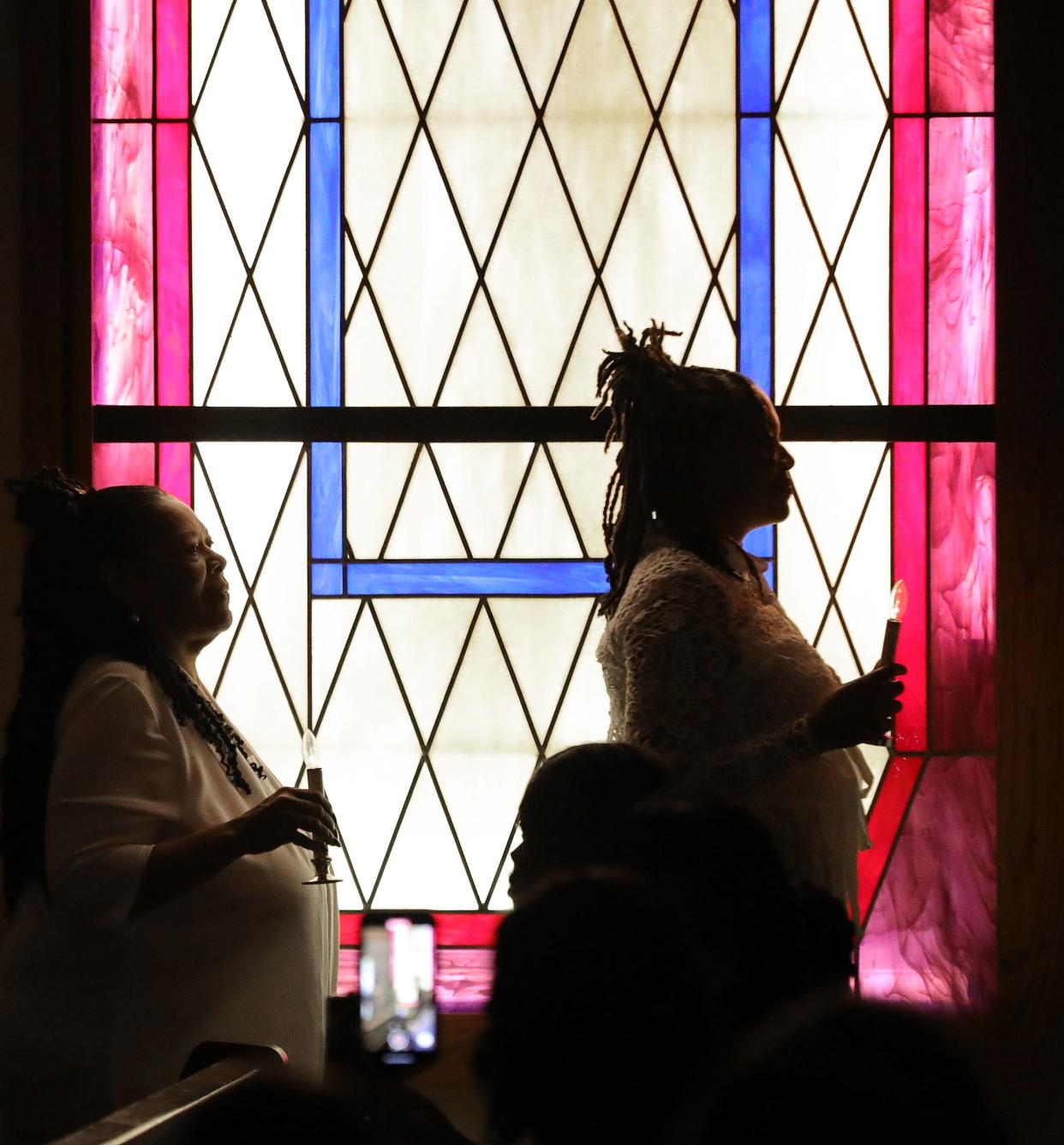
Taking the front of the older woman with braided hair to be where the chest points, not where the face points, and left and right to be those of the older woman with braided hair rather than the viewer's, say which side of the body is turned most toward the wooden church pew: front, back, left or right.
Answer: right

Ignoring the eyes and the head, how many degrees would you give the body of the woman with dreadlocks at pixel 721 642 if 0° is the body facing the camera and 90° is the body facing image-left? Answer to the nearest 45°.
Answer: approximately 270°

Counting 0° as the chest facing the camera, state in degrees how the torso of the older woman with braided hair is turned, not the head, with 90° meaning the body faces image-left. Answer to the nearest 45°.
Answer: approximately 270°

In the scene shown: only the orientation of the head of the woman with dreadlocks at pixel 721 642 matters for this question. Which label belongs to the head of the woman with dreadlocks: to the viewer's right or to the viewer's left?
to the viewer's right

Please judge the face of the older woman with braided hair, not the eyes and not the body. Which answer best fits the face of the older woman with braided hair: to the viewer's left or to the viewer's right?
to the viewer's right

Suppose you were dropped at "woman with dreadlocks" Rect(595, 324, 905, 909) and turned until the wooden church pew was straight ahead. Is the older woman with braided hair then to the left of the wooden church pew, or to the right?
right

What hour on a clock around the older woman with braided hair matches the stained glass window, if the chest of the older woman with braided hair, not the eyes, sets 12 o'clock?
The stained glass window is roughly at 10 o'clock from the older woman with braided hair.

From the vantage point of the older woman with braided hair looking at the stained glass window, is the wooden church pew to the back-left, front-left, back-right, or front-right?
back-right

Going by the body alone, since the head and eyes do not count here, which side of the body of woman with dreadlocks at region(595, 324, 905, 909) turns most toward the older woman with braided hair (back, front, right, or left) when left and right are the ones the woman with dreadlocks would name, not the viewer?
back

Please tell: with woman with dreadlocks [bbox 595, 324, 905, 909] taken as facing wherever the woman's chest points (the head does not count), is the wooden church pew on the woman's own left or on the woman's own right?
on the woman's own right

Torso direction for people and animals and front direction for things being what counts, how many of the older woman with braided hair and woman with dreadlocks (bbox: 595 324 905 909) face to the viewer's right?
2
